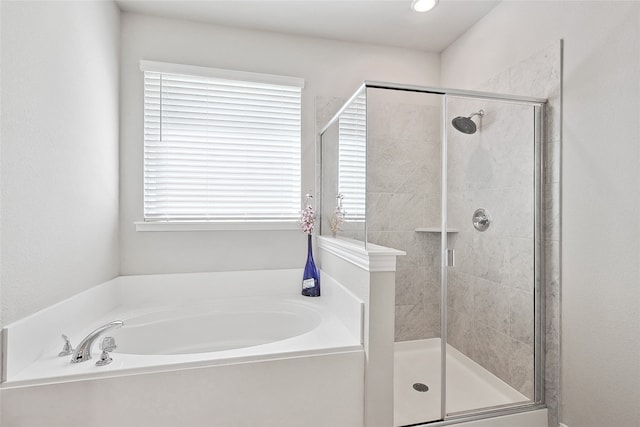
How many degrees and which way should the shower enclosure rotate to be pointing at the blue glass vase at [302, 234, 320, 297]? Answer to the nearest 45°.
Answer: approximately 90° to its right

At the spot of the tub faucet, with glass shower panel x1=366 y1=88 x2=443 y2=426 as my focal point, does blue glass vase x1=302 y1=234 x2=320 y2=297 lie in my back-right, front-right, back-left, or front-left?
front-left

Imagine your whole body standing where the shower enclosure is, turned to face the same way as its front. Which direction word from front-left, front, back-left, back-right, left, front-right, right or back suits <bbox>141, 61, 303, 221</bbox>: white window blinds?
right

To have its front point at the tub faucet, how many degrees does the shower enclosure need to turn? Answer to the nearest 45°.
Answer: approximately 45° to its right

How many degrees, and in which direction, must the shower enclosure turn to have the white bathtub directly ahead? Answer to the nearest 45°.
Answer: approximately 45° to its right

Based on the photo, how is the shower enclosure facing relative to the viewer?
toward the camera

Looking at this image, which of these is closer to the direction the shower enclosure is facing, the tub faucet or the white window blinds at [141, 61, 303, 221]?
the tub faucet

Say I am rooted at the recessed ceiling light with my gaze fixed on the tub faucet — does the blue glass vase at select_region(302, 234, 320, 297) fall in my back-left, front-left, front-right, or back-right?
front-right
